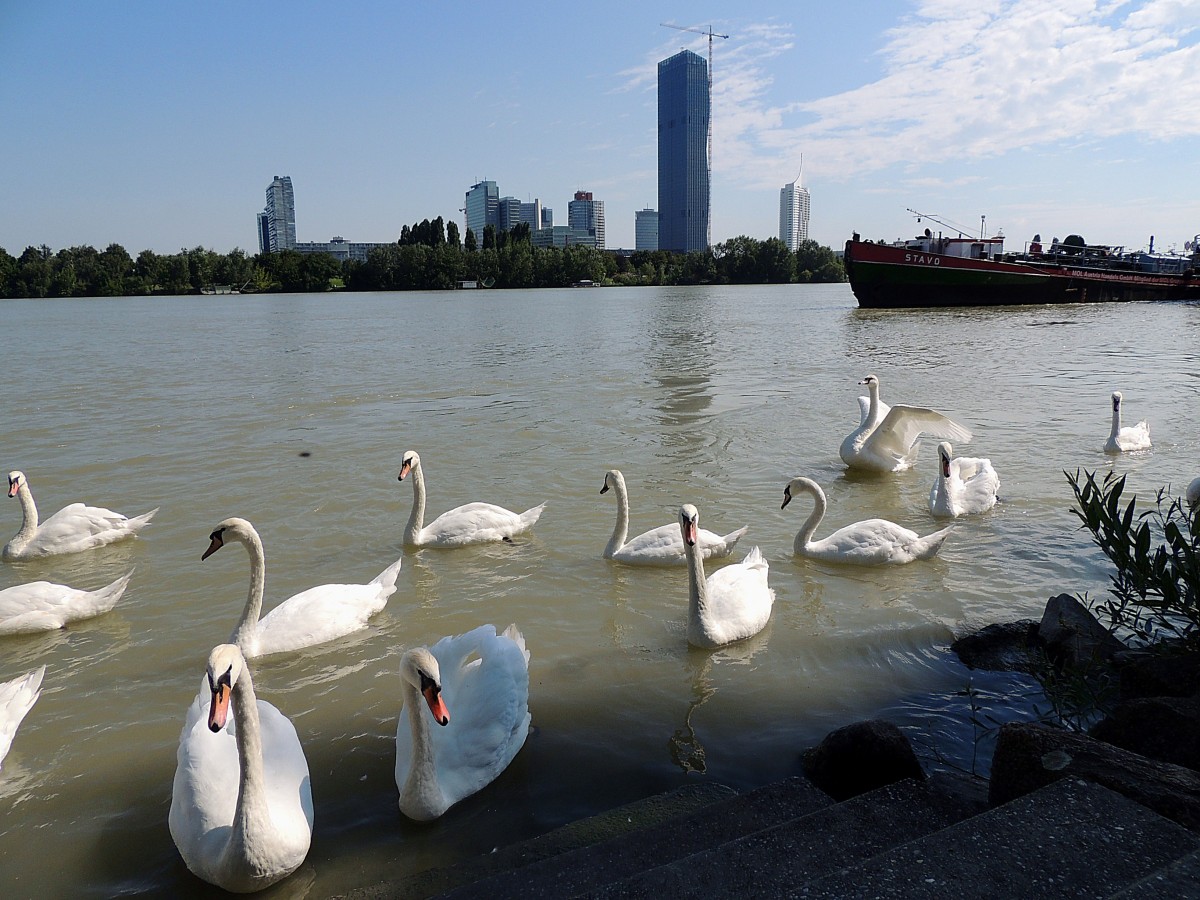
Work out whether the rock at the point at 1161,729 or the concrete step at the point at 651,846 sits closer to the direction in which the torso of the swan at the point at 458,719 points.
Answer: the concrete step

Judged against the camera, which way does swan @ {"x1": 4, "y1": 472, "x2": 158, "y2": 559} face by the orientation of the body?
to the viewer's left

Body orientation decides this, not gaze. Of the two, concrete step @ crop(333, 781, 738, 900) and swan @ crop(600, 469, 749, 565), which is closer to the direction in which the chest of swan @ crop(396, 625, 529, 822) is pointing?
the concrete step

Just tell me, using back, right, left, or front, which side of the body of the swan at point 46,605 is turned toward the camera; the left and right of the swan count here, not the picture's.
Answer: left

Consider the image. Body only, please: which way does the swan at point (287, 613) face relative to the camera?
to the viewer's left

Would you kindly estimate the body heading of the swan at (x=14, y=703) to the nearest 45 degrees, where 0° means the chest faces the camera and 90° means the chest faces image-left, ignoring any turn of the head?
approximately 90°

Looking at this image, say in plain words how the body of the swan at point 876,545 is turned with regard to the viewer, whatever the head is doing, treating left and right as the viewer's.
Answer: facing to the left of the viewer

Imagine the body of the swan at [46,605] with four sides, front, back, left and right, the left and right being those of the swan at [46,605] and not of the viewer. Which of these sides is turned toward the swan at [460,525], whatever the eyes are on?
back

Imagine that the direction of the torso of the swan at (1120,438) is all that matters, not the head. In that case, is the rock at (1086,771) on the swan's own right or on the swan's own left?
on the swan's own left

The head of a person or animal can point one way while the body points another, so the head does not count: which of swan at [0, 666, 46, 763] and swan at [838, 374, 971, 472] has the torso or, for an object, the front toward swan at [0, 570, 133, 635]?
swan at [838, 374, 971, 472]
